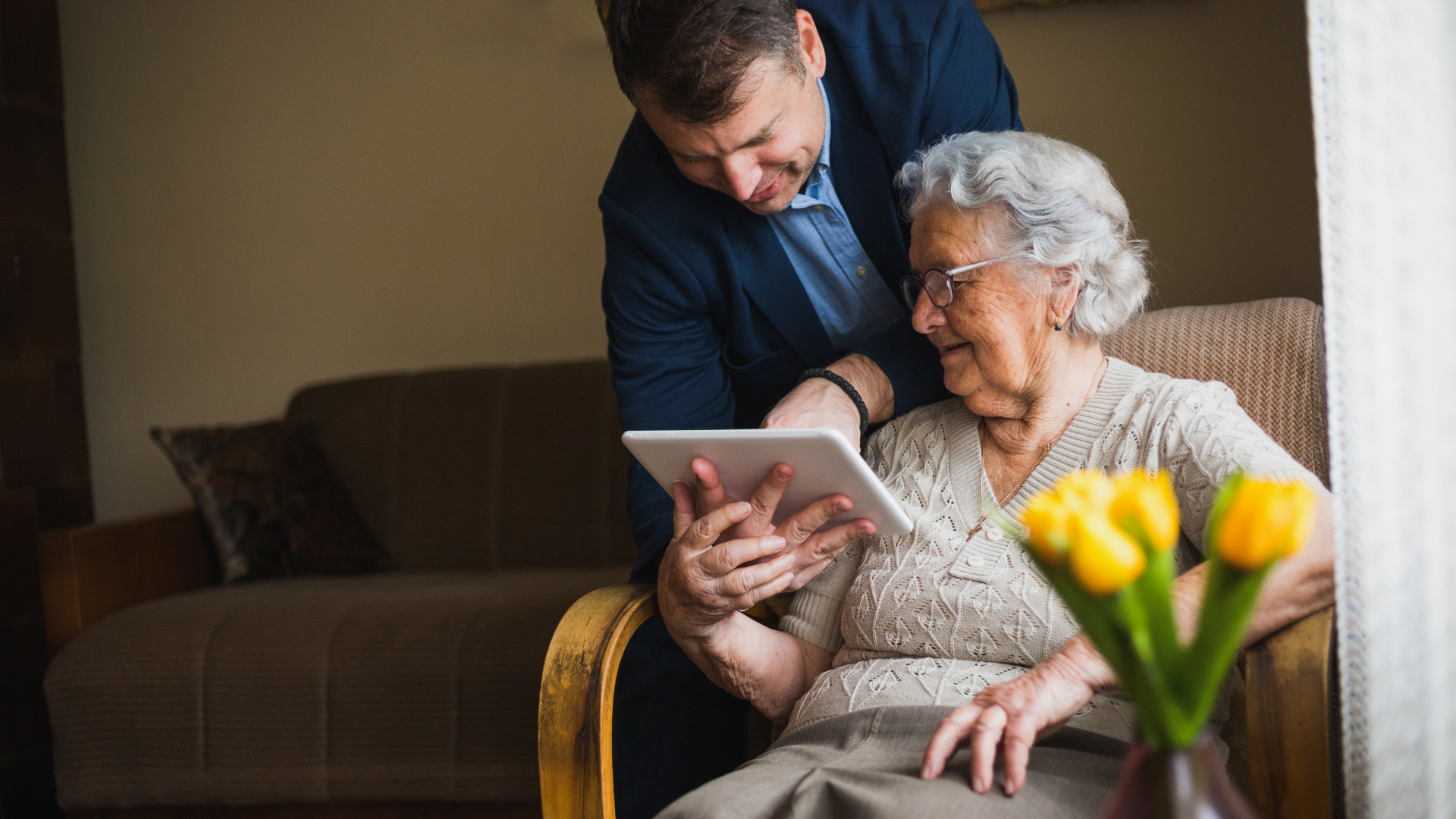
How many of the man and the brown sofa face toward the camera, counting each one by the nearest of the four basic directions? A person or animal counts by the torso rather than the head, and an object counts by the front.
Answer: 2

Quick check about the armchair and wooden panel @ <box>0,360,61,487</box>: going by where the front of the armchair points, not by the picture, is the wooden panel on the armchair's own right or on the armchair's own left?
on the armchair's own right

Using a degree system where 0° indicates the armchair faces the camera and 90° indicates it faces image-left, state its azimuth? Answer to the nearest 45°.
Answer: approximately 45°

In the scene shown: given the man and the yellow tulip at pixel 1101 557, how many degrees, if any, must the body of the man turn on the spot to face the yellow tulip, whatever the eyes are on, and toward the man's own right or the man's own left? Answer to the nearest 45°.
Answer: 0° — they already face it

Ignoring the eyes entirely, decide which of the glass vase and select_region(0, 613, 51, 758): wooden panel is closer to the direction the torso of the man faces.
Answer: the glass vase

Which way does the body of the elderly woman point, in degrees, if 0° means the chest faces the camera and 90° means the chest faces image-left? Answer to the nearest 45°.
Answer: approximately 45°

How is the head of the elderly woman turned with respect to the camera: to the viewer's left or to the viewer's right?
to the viewer's left

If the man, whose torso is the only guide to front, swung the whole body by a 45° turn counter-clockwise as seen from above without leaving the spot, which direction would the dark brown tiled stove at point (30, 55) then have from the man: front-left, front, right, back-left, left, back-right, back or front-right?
back

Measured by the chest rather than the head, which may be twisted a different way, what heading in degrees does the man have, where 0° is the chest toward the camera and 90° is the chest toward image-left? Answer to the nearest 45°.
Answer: approximately 0°

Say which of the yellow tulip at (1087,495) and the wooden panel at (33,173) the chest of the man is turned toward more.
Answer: the yellow tulip
